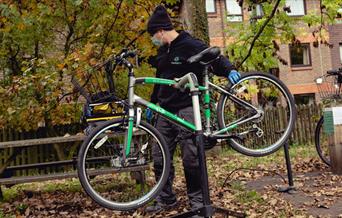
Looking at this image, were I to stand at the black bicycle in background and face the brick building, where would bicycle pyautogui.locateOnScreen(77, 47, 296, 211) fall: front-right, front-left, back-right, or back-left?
back-left

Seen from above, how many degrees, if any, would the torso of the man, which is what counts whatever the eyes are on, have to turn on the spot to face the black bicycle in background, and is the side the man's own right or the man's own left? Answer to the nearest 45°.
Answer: approximately 180°

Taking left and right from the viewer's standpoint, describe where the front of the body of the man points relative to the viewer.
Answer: facing the viewer and to the left of the viewer

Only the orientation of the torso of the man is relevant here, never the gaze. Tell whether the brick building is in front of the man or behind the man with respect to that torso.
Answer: behind
